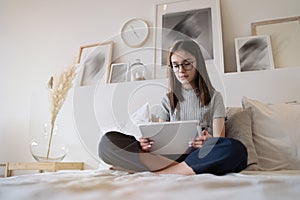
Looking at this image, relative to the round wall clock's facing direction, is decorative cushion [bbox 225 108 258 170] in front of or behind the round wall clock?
in front

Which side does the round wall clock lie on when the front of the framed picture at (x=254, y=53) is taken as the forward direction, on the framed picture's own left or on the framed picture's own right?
on the framed picture's own right

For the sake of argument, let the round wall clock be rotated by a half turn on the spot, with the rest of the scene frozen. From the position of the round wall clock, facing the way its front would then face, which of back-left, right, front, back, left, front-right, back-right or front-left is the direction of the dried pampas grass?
left

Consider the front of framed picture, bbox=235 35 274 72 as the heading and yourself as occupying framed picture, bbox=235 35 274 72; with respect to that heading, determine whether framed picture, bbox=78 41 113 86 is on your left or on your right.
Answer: on your right

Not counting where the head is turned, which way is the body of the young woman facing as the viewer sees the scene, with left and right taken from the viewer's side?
facing the viewer and to the left of the viewer

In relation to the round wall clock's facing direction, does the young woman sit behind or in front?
in front

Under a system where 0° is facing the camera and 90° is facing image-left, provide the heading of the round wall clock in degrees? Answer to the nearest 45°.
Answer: approximately 0°

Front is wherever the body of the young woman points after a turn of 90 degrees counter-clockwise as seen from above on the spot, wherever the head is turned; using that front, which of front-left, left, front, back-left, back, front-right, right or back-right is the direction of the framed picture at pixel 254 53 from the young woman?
left

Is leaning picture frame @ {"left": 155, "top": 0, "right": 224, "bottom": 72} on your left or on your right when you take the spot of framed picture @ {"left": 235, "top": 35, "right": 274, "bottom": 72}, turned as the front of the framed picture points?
on your right

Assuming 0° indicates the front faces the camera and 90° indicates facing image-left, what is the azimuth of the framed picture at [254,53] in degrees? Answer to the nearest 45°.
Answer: approximately 0°

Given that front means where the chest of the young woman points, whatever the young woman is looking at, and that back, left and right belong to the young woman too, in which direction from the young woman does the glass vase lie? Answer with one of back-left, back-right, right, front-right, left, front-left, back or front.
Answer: right

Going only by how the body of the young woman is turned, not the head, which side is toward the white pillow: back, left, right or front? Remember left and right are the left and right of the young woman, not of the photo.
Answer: right
